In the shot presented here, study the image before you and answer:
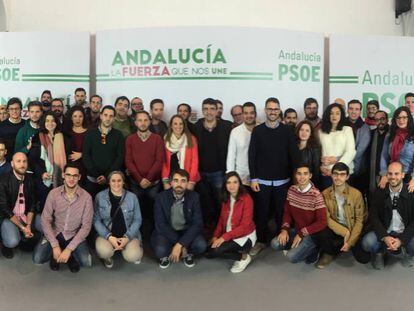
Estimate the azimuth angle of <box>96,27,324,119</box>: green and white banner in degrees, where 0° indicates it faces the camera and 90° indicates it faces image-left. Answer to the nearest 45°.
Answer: approximately 0°

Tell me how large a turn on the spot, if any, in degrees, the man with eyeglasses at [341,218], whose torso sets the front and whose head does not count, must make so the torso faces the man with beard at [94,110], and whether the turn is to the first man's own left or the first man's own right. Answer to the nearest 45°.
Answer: approximately 45° to the first man's own right

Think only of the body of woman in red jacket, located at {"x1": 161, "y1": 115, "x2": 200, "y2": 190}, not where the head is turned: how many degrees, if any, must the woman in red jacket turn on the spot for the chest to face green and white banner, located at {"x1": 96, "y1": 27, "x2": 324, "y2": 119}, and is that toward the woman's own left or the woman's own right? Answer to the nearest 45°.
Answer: approximately 180°

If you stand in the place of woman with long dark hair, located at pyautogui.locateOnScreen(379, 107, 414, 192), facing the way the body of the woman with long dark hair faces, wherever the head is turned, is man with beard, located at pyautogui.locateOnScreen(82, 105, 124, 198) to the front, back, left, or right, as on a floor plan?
right

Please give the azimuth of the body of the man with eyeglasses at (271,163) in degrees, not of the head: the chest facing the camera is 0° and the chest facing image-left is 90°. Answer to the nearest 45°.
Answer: approximately 0°

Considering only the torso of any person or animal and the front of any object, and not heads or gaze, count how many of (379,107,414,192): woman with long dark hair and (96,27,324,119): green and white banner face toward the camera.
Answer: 2

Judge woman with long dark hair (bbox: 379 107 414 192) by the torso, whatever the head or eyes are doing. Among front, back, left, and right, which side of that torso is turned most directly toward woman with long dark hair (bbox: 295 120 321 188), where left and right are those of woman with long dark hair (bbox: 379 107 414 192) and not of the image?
right

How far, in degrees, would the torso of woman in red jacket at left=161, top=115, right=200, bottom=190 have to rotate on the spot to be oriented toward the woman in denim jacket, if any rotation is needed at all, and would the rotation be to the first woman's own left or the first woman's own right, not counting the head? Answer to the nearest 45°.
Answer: approximately 45° to the first woman's own right

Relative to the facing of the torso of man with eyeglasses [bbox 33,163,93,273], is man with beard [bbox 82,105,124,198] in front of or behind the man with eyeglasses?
behind

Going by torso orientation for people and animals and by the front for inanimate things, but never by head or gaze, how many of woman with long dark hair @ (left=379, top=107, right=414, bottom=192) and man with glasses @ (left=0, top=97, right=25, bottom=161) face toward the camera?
2
